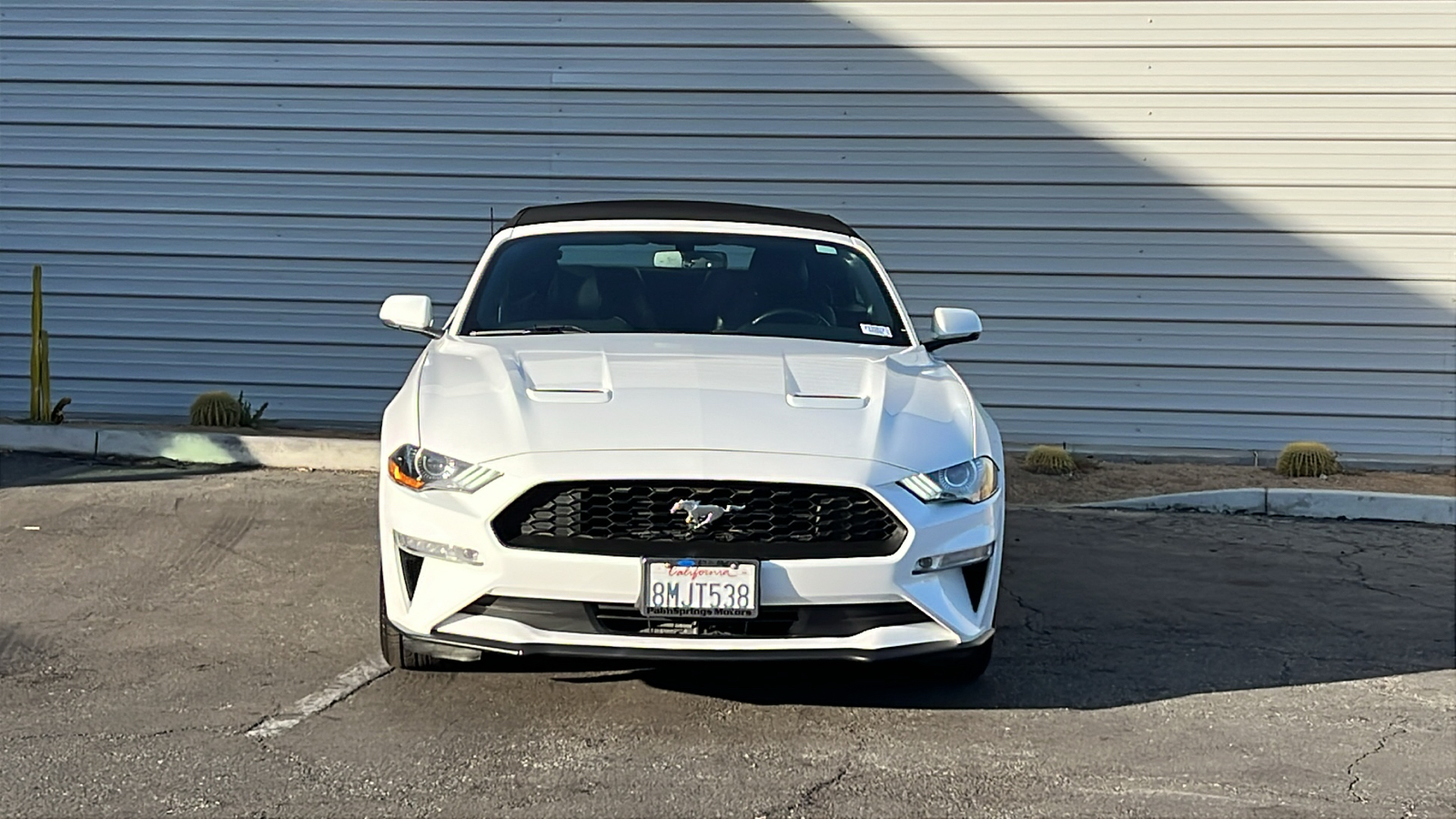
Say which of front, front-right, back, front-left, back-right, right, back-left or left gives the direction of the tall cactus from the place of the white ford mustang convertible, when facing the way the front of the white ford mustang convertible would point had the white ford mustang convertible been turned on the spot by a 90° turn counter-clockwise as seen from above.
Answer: back-left

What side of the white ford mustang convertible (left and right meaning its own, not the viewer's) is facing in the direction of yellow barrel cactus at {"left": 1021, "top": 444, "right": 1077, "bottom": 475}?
back

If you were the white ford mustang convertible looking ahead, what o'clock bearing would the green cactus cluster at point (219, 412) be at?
The green cactus cluster is roughly at 5 o'clock from the white ford mustang convertible.

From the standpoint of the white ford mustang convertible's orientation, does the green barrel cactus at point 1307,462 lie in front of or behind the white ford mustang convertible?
behind

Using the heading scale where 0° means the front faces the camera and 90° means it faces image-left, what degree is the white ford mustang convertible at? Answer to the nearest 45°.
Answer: approximately 0°
